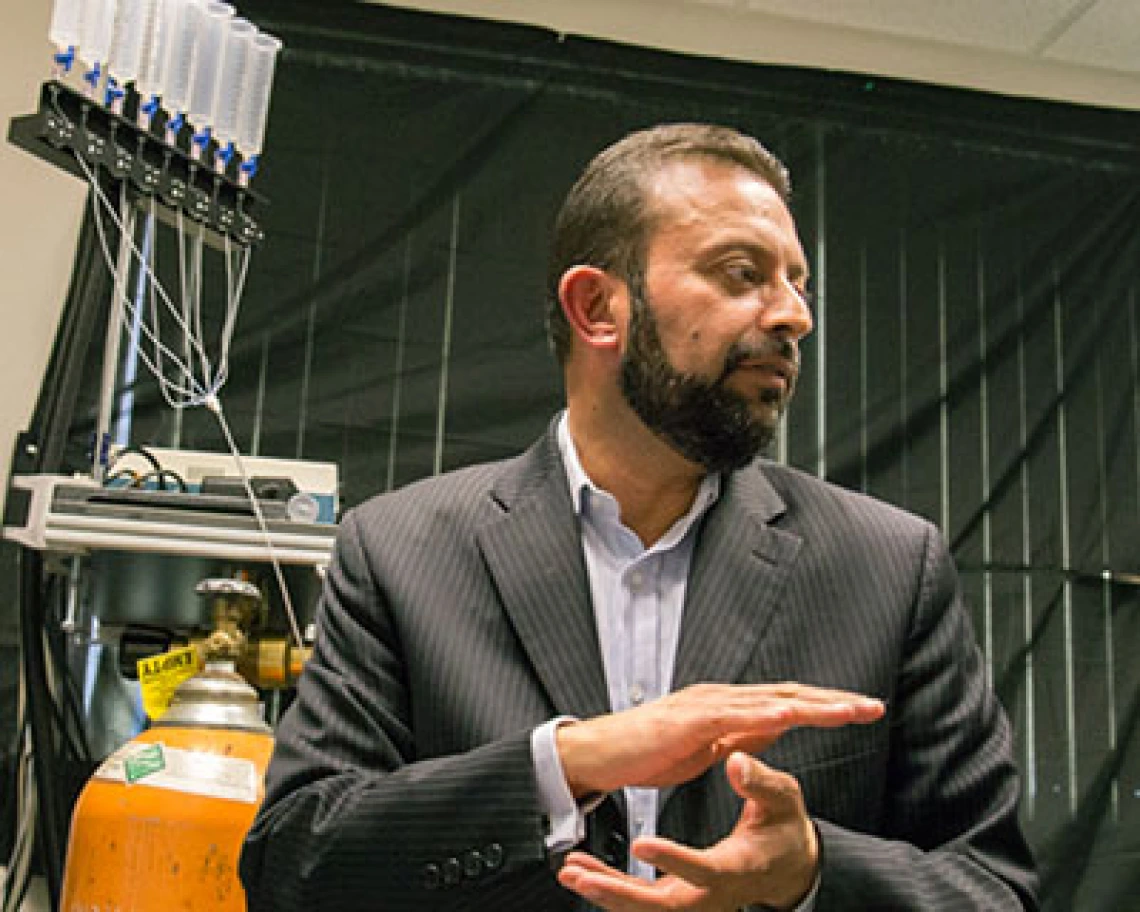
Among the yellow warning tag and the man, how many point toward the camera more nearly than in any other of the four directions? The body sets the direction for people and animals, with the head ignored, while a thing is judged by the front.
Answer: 2

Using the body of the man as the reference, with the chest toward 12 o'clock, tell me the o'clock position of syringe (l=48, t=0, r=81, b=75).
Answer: The syringe is roughly at 4 o'clock from the man.

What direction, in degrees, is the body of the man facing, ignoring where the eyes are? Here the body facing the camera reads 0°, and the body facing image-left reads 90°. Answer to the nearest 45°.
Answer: approximately 0°

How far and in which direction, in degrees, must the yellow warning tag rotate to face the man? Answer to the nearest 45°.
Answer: approximately 45° to its left

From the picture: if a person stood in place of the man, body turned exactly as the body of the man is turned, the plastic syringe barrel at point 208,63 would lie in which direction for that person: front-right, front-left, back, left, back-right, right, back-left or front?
back-right

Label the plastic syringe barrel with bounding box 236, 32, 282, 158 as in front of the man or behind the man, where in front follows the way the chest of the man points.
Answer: behind

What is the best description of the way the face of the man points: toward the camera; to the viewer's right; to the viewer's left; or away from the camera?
to the viewer's right
